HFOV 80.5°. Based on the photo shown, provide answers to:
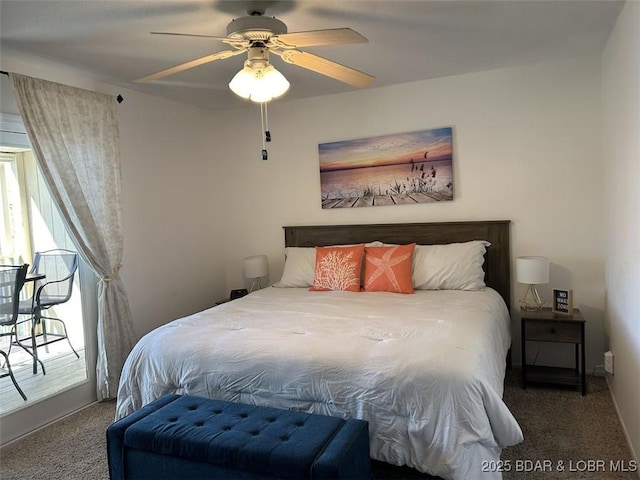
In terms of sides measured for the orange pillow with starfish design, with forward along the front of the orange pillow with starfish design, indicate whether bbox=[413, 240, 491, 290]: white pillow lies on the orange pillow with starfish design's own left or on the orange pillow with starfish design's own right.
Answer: on the orange pillow with starfish design's own left

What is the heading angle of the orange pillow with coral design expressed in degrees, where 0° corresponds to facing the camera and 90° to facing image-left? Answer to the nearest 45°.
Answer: approximately 0°

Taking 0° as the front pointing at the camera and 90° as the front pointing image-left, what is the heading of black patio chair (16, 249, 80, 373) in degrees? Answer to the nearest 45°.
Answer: approximately 45°
